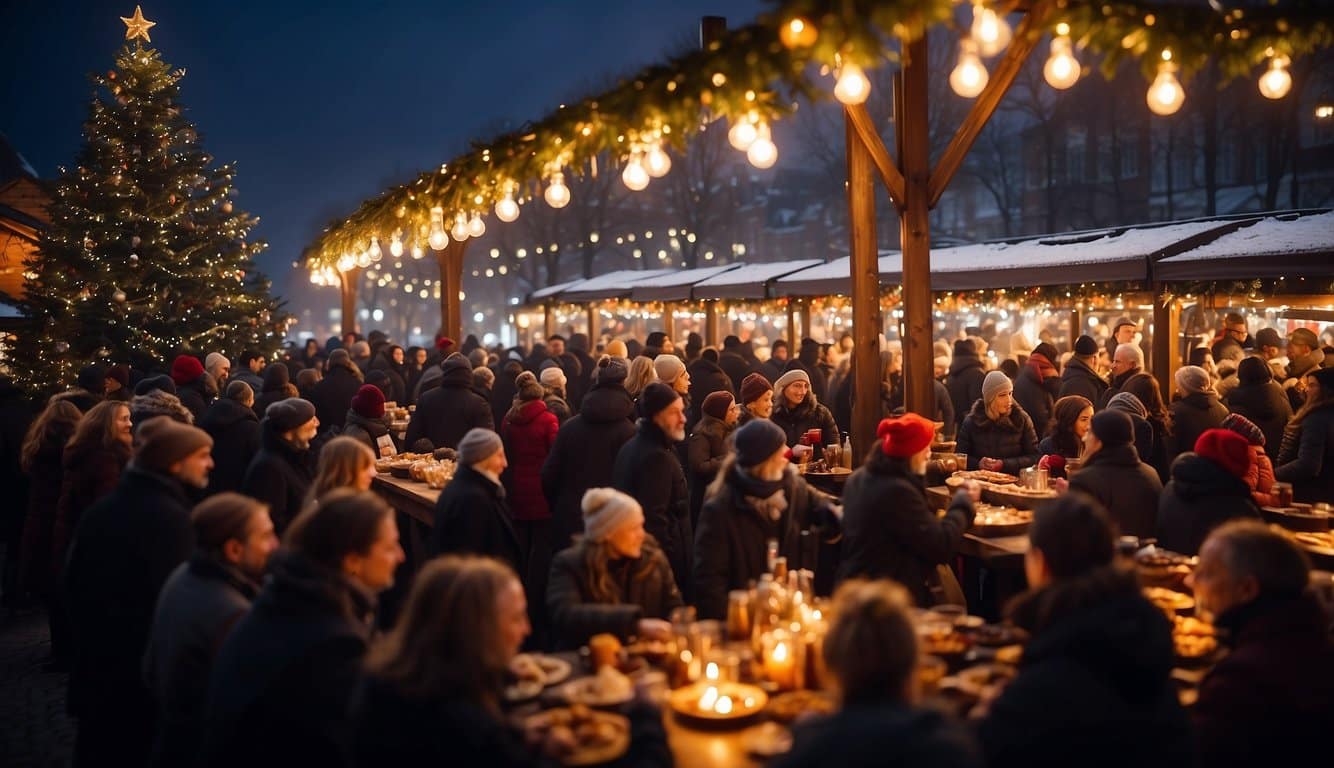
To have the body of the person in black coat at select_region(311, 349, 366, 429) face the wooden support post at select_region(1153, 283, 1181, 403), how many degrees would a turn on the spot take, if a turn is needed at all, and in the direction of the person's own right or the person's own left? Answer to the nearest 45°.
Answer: approximately 90° to the person's own right

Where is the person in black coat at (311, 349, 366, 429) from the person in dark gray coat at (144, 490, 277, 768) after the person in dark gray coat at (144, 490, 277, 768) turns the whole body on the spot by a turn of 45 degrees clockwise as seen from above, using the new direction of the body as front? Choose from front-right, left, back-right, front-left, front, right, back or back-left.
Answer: back-left

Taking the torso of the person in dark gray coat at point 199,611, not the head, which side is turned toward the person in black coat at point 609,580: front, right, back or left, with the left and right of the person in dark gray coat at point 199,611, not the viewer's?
front

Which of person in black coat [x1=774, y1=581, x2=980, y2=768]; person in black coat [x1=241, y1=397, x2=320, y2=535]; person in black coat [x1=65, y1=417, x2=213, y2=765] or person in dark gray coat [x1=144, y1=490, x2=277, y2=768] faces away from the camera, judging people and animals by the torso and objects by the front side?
person in black coat [x1=774, y1=581, x2=980, y2=768]

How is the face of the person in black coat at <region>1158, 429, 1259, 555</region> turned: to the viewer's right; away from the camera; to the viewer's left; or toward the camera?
away from the camera

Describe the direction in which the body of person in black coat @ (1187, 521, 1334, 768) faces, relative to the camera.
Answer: to the viewer's left

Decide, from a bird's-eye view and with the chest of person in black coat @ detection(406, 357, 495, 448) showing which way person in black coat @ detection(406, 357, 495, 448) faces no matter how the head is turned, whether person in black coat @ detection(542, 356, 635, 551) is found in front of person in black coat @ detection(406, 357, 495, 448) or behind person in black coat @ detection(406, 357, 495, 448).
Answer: behind

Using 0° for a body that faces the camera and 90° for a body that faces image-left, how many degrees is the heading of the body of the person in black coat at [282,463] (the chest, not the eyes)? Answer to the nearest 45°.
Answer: approximately 270°

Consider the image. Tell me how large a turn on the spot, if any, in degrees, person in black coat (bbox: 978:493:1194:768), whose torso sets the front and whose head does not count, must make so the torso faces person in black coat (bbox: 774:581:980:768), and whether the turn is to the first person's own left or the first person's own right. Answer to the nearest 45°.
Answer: approximately 90° to the first person's own left

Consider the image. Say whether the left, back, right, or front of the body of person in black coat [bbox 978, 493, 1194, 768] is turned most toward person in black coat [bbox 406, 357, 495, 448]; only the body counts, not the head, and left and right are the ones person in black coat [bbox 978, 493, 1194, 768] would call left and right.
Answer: front

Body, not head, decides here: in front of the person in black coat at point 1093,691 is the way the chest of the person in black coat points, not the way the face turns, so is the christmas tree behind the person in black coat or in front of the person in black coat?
in front

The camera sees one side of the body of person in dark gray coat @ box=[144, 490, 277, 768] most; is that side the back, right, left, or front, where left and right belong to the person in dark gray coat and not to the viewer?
right

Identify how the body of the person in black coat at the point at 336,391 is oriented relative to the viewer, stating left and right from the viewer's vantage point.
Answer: facing away from the viewer

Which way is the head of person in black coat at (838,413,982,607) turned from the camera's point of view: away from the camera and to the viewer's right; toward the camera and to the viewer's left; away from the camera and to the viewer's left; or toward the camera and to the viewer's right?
away from the camera and to the viewer's right
